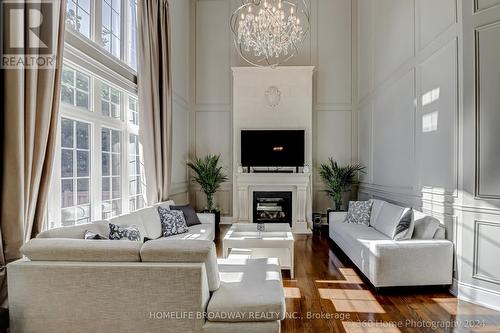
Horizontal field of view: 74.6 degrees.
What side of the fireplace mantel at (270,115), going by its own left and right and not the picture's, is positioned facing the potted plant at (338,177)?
left

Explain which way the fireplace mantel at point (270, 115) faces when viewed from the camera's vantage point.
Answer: facing the viewer

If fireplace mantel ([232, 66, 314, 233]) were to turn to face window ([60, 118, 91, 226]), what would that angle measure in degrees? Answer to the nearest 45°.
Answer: approximately 45° to its right

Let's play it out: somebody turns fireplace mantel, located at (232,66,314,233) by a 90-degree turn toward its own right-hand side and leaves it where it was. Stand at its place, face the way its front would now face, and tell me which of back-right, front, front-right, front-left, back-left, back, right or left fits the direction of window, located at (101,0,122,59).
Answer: front-left

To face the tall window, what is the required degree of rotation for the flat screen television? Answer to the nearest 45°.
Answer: approximately 45° to its right

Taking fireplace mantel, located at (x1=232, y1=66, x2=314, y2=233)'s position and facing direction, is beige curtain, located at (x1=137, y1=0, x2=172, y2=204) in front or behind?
in front

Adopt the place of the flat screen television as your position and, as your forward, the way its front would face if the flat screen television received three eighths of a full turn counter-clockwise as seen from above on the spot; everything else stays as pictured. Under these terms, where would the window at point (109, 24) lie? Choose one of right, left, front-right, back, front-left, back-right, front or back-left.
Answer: back

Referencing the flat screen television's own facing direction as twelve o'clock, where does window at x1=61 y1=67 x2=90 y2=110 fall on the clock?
The window is roughly at 1 o'clock from the flat screen television.

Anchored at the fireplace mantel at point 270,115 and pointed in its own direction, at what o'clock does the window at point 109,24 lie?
The window is roughly at 1 o'clock from the fireplace mantel.

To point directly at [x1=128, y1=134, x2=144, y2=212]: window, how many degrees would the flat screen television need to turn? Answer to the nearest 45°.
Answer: approximately 45° to its right

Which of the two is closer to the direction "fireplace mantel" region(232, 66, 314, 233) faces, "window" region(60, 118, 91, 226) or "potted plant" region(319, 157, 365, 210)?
the window

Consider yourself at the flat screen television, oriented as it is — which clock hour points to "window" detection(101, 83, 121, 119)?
The window is roughly at 1 o'clock from the flat screen television.

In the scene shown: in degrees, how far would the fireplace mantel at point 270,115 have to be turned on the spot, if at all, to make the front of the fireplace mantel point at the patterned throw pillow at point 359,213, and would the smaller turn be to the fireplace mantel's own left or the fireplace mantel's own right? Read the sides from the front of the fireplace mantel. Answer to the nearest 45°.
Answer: approximately 45° to the fireplace mantel's own left

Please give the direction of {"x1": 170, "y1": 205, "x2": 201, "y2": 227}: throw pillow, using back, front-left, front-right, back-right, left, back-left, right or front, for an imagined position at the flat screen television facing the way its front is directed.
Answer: front-right

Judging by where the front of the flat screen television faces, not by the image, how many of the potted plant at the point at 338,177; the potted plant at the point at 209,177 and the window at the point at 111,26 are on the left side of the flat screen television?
1

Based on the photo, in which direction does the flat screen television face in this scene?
toward the camera

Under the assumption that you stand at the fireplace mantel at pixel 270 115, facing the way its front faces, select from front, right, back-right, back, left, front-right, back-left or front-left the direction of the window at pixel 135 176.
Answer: front-right
